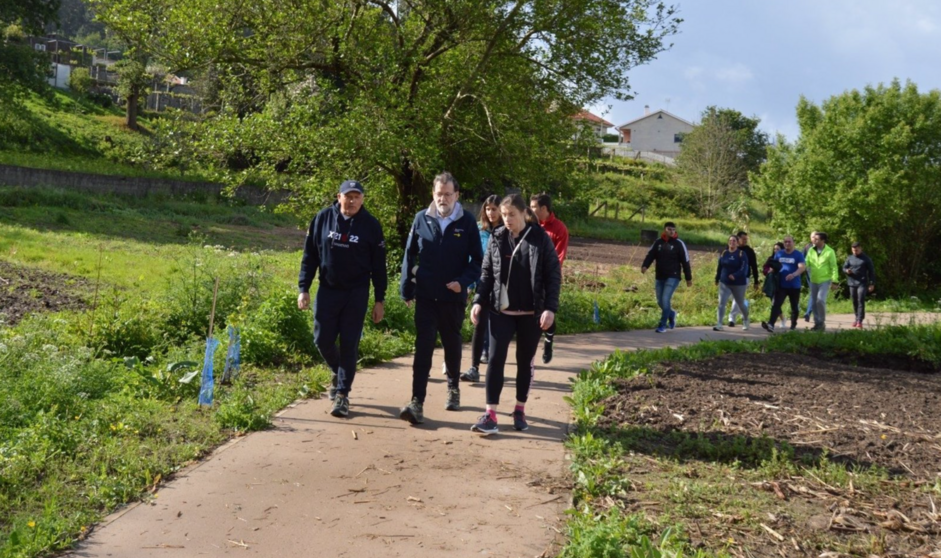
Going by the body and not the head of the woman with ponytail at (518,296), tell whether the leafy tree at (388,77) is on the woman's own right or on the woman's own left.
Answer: on the woman's own right

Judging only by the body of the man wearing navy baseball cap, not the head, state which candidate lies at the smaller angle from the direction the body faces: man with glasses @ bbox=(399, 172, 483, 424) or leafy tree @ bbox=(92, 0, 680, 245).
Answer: the man with glasses

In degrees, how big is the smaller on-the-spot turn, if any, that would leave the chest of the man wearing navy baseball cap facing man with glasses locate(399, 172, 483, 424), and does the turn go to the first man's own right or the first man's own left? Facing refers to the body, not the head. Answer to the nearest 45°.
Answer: approximately 90° to the first man's own left

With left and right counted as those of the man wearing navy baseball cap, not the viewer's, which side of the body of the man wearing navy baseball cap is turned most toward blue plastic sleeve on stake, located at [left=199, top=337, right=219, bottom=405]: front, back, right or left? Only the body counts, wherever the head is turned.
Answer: right

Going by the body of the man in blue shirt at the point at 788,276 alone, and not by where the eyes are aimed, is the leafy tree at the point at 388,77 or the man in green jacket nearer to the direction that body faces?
the leafy tree
